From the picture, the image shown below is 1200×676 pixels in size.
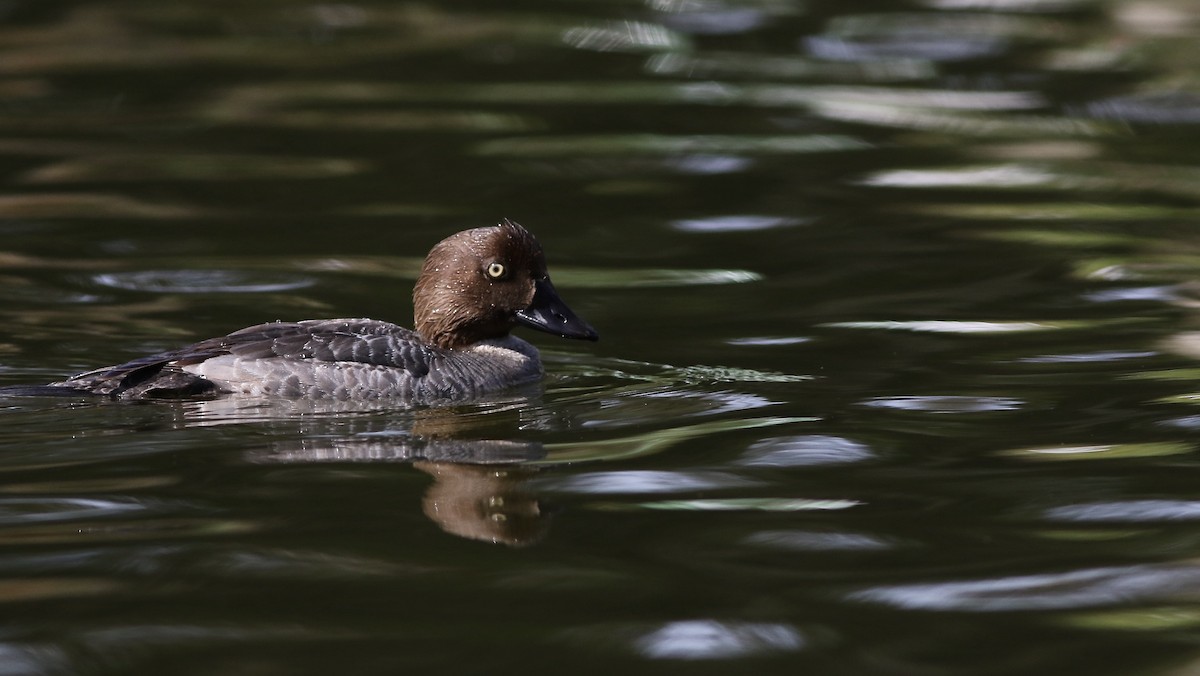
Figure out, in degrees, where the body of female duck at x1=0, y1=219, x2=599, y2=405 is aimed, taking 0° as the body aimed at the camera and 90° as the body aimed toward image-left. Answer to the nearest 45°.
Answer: approximately 270°
